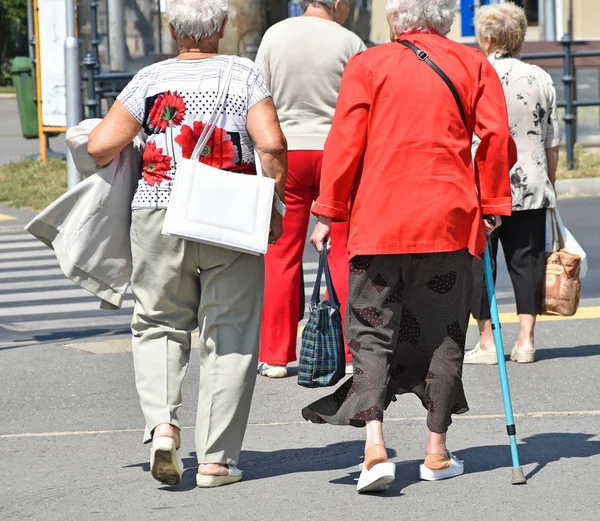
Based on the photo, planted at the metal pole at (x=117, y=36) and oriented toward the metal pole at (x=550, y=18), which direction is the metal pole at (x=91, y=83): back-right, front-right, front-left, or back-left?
back-right

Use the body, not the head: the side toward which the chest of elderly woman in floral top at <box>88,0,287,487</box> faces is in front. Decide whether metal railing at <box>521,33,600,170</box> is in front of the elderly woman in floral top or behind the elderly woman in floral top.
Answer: in front

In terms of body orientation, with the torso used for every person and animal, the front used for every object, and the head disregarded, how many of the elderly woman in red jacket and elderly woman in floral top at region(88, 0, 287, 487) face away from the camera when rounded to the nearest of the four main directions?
2

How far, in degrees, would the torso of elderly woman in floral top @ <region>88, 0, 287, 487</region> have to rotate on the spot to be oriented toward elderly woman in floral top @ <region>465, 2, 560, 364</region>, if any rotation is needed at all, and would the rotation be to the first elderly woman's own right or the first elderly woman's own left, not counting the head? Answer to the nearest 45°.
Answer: approximately 45° to the first elderly woman's own right

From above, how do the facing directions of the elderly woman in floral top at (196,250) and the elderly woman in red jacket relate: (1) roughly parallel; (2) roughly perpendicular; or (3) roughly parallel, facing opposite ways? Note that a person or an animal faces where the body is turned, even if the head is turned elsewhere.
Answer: roughly parallel

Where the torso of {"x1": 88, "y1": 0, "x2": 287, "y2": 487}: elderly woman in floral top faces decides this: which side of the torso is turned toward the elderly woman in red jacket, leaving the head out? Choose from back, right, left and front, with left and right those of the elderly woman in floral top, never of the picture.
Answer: right

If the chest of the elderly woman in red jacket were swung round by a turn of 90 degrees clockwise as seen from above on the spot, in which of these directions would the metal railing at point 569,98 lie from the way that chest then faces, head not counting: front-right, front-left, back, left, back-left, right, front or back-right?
left

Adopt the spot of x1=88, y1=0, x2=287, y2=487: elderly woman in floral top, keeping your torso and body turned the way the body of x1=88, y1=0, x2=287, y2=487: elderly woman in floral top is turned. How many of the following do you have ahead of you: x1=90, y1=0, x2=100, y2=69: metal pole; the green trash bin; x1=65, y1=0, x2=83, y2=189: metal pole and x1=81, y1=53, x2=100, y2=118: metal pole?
4

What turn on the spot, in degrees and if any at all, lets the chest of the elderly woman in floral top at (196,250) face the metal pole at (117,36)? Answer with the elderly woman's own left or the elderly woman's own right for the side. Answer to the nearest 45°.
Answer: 0° — they already face it

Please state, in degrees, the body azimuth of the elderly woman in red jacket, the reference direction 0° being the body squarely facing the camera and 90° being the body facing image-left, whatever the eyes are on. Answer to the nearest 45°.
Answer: approximately 180°

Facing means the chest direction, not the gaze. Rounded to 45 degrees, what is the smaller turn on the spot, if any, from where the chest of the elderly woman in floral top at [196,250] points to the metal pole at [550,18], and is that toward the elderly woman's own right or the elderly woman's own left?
0° — they already face it

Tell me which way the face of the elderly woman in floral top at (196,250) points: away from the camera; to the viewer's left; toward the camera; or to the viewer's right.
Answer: away from the camera

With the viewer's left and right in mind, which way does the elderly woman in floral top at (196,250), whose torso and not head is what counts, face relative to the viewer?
facing away from the viewer

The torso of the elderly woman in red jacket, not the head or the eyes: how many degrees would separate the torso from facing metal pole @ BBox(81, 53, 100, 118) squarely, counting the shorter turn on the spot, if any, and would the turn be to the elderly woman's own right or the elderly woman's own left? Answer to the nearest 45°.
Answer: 0° — they already face it
